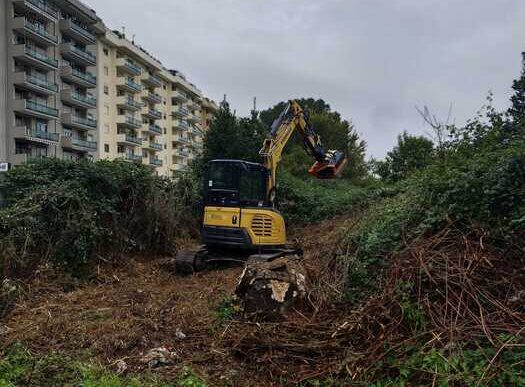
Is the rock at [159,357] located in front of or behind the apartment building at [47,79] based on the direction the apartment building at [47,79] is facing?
in front

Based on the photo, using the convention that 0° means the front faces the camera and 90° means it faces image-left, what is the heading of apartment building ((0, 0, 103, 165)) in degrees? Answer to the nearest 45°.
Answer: approximately 315°

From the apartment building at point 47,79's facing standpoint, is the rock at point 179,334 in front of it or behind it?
in front

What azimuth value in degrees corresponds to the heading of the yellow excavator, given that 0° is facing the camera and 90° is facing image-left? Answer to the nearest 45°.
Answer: approximately 225°

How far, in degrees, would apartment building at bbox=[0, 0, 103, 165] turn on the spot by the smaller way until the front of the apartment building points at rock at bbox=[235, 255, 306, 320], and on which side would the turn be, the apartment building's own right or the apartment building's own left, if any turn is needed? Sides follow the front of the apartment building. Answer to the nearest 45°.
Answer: approximately 45° to the apartment building's own right

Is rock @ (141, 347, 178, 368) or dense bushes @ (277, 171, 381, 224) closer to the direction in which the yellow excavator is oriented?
the dense bushes

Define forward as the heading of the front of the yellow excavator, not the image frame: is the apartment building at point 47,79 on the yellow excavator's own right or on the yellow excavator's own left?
on the yellow excavator's own left

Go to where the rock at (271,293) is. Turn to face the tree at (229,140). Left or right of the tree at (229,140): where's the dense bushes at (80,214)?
left
